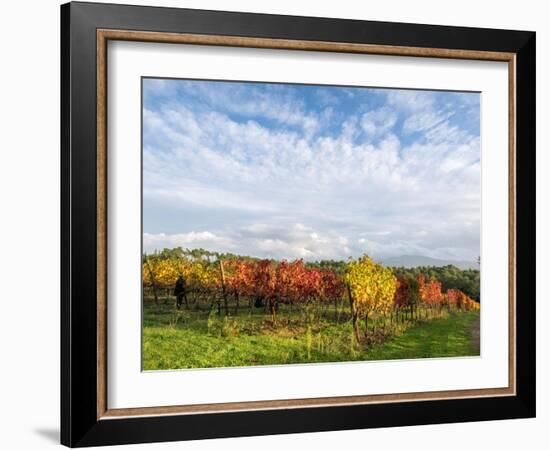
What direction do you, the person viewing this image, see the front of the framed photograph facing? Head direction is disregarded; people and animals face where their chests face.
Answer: facing the viewer and to the right of the viewer
